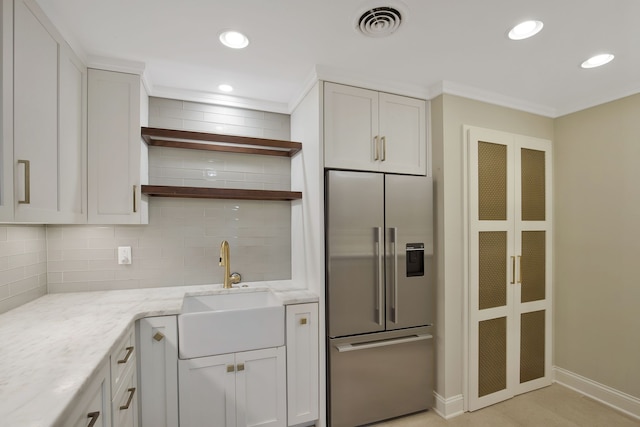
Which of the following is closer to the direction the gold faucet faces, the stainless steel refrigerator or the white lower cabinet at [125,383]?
the white lower cabinet

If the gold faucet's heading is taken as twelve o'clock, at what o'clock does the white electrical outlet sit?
The white electrical outlet is roughly at 2 o'clock from the gold faucet.

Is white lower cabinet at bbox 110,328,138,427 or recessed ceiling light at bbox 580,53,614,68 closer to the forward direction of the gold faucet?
the white lower cabinet

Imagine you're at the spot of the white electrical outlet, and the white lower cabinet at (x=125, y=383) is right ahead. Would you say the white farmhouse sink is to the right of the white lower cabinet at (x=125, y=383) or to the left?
left

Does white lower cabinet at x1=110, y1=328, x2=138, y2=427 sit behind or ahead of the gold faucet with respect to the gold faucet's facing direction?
ahead

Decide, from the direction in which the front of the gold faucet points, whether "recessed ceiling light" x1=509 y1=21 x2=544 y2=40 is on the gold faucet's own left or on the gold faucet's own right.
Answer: on the gold faucet's own left
